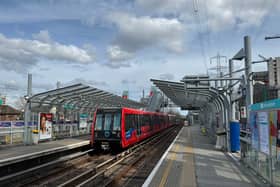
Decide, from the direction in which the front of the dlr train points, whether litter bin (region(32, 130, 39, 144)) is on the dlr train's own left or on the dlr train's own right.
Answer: on the dlr train's own right

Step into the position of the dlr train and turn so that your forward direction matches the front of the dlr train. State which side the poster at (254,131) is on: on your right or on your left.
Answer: on your left

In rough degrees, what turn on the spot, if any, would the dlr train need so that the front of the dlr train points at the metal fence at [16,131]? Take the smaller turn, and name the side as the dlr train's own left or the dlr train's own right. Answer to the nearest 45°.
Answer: approximately 45° to the dlr train's own right

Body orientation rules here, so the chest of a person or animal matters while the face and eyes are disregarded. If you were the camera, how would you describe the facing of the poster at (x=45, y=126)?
facing the viewer and to the right of the viewer

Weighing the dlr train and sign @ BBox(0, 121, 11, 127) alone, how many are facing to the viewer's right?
0

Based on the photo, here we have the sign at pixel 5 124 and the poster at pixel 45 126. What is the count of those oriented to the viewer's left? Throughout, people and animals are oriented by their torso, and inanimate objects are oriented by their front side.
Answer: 0

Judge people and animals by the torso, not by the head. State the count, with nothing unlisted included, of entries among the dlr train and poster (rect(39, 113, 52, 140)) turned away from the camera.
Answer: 0

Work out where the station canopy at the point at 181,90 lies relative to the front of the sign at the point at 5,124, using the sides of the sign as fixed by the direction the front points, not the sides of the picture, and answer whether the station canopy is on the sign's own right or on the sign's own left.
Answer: on the sign's own left

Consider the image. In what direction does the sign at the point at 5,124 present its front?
toward the camera

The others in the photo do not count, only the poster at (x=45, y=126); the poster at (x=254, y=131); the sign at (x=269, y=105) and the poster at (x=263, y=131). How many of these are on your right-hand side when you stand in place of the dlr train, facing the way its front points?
1

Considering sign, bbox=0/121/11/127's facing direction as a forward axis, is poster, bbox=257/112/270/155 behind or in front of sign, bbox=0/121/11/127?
in front

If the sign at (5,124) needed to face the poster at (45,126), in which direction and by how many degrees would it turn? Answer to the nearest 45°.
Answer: approximately 135° to its left

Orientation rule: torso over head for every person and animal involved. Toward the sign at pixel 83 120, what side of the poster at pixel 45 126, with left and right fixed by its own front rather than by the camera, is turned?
left

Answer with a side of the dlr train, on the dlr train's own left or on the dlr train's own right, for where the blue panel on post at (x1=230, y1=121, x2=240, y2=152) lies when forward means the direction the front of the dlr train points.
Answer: on the dlr train's own left

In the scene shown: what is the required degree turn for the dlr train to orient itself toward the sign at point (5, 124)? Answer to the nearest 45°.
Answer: approximately 45° to its right
